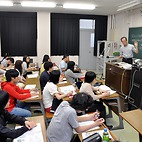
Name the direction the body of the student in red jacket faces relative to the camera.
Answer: to the viewer's right

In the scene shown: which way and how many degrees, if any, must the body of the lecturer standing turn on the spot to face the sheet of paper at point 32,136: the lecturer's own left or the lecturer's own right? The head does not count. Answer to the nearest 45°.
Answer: approximately 45° to the lecturer's own left

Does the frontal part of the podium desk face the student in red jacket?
yes

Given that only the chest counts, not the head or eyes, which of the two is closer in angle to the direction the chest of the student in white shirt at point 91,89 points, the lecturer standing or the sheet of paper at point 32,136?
the lecturer standing

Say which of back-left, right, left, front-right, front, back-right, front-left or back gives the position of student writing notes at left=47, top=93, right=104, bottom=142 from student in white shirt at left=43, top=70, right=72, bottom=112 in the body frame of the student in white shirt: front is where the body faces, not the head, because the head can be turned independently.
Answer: back-right

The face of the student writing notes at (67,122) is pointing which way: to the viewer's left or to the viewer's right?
to the viewer's right

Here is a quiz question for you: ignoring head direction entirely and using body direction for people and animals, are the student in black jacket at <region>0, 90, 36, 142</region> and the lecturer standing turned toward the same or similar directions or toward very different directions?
very different directions

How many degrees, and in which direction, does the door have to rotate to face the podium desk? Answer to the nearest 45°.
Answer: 0° — it already faces it

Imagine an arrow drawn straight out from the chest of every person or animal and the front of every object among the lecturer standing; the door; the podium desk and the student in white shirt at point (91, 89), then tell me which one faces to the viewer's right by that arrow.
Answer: the student in white shirt

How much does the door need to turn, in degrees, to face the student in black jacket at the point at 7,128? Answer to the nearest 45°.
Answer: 0° — it already faces them

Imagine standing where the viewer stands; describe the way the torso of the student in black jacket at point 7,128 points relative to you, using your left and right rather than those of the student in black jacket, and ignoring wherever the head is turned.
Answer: facing to the right of the viewer
